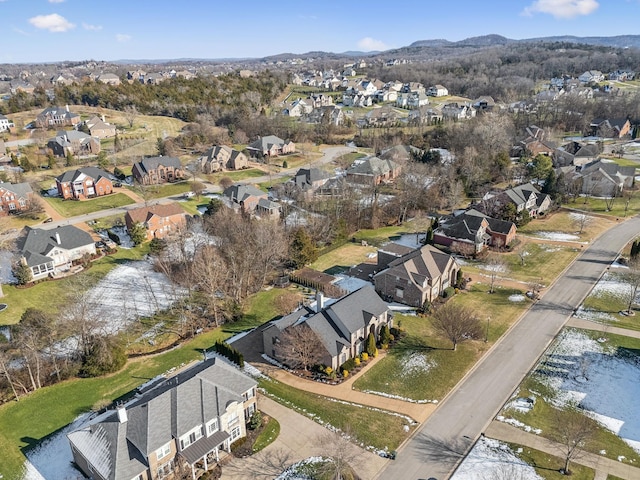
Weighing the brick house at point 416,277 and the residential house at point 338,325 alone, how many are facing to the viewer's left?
0

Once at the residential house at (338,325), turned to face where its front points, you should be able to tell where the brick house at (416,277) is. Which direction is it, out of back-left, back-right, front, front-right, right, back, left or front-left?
left

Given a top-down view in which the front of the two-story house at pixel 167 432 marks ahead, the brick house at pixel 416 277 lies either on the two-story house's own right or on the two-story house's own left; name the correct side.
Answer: on the two-story house's own left

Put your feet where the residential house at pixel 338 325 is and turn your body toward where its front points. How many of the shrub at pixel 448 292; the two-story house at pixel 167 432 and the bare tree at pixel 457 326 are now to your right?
1

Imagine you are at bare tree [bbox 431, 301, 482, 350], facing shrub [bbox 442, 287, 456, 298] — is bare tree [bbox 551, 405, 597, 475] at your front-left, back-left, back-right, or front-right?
back-right

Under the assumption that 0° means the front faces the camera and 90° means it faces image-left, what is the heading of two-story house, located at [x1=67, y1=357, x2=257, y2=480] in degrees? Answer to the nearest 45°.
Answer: approximately 315°

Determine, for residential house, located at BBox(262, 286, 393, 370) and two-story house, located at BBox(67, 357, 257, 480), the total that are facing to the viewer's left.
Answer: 0

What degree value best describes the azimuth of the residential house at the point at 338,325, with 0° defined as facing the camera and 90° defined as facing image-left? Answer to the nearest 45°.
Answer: approximately 315°
